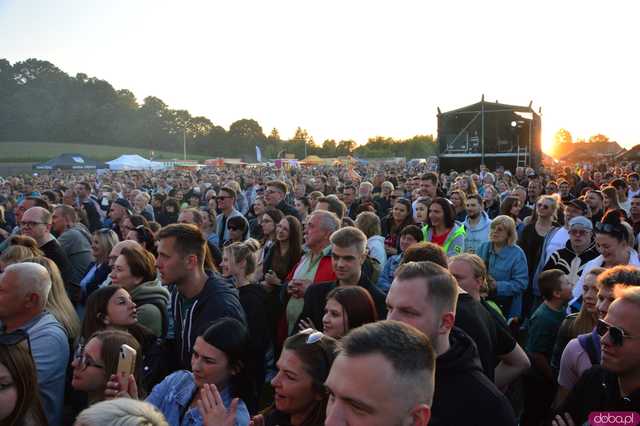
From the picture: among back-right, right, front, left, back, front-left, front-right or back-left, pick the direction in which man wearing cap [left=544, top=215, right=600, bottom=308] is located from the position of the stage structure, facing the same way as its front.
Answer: front

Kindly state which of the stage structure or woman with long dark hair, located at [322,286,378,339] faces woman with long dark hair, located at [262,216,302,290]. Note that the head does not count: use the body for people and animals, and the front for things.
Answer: the stage structure

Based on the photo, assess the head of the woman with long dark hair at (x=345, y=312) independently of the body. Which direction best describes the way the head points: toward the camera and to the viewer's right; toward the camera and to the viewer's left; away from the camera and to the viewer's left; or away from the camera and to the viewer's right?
toward the camera and to the viewer's left

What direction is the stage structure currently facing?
toward the camera

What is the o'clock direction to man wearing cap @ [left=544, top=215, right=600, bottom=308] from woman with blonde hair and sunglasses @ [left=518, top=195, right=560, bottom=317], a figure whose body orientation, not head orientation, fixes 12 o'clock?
The man wearing cap is roughly at 10 o'clock from the woman with blonde hair and sunglasses.

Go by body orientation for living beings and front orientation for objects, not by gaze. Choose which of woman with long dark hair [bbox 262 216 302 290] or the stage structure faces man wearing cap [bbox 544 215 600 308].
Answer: the stage structure

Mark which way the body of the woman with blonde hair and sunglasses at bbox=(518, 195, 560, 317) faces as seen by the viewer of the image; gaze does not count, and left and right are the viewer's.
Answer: facing the viewer and to the left of the viewer

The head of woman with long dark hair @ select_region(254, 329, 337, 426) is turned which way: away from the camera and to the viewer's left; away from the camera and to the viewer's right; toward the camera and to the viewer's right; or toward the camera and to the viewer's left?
toward the camera and to the viewer's left

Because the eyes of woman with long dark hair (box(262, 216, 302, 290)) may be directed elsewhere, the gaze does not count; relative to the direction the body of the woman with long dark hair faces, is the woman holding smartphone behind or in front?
in front
